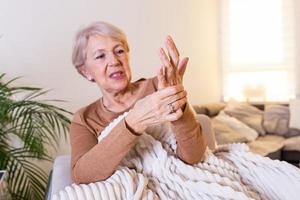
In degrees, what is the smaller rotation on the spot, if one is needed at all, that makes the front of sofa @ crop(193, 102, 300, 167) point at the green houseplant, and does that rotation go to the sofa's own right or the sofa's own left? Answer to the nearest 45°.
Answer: approximately 45° to the sofa's own right

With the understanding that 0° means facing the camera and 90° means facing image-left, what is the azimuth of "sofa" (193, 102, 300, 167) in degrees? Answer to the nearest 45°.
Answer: approximately 0°

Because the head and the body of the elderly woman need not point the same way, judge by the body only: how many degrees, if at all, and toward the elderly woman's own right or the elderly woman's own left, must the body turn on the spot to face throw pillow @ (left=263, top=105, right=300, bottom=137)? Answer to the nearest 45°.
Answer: approximately 90° to the elderly woman's own left

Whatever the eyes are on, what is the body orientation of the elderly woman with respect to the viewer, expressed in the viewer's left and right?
facing the viewer and to the right of the viewer

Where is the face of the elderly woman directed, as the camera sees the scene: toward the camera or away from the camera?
toward the camera
